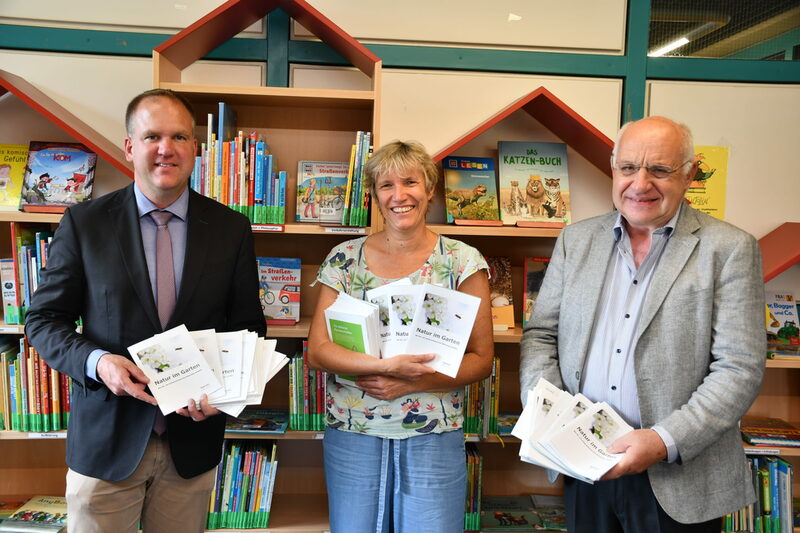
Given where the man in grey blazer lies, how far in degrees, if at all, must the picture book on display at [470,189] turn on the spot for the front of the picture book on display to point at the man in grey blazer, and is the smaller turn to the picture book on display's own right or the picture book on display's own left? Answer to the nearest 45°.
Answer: approximately 45° to the picture book on display's own left

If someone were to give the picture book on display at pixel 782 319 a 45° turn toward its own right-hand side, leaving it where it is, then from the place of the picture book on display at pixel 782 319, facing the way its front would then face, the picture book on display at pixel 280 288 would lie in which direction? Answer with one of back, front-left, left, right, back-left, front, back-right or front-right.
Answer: front

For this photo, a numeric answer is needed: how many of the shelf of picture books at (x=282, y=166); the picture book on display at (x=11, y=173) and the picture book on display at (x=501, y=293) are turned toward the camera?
3

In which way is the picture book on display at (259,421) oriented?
toward the camera

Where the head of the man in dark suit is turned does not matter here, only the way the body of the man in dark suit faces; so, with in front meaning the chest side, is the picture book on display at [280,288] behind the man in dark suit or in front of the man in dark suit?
behind

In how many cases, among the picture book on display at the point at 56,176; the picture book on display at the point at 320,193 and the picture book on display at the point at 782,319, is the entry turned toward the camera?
3

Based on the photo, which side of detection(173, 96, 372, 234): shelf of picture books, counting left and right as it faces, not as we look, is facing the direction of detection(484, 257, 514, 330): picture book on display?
left

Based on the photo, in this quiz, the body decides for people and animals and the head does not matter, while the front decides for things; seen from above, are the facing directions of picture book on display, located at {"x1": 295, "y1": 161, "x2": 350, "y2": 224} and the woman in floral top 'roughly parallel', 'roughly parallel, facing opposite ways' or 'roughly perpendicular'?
roughly parallel

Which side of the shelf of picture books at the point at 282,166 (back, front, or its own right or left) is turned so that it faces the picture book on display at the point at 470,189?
left

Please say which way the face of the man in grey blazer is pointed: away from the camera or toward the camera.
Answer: toward the camera

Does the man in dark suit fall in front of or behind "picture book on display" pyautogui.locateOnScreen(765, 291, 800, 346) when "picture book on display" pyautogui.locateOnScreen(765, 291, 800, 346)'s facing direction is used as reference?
in front

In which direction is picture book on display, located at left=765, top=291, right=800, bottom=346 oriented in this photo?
toward the camera

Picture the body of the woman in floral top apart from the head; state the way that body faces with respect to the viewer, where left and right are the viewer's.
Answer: facing the viewer

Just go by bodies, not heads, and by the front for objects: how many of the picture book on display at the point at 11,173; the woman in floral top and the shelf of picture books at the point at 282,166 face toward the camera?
3

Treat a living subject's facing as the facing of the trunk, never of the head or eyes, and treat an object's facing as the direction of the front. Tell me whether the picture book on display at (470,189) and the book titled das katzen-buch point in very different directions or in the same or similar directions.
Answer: same or similar directions

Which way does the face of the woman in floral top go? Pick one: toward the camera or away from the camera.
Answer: toward the camera
